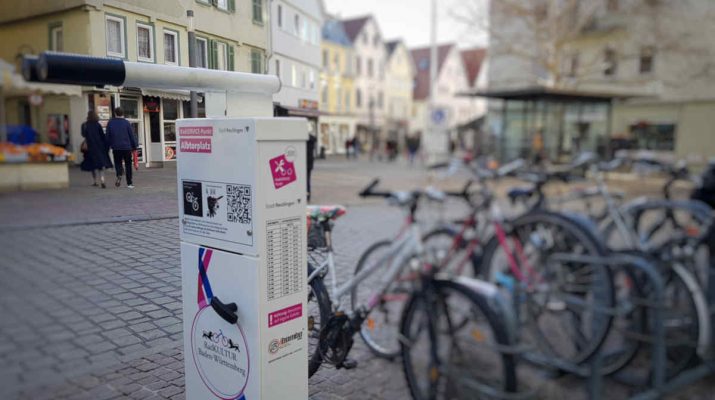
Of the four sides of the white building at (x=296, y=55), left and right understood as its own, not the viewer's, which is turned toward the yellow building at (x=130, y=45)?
right

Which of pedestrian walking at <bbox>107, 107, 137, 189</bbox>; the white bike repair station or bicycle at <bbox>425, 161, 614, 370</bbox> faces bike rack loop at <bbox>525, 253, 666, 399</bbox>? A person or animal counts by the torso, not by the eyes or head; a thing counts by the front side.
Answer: the bicycle

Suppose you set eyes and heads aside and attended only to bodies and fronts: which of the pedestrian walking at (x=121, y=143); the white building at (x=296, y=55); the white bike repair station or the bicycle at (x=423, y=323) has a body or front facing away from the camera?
the pedestrian walking

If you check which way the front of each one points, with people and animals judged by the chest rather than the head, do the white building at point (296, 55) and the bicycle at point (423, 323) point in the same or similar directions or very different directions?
same or similar directions

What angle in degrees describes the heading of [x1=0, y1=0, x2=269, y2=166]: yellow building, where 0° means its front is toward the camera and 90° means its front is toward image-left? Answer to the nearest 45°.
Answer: approximately 315°

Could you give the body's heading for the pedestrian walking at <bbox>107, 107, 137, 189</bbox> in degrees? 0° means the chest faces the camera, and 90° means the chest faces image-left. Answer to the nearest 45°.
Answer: approximately 180°

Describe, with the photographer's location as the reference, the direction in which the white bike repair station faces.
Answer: facing the viewer and to the left of the viewer

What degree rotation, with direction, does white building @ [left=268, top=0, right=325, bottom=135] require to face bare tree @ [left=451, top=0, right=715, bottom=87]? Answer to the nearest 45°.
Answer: approximately 90° to its left

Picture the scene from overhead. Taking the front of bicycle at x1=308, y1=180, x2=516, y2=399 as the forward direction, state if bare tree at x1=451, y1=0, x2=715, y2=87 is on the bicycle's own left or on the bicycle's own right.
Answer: on the bicycle's own left

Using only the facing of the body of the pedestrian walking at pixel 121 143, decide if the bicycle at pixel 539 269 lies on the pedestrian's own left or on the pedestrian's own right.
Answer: on the pedestrian's own right

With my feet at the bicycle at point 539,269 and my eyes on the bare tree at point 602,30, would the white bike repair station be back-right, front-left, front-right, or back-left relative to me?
back-left
